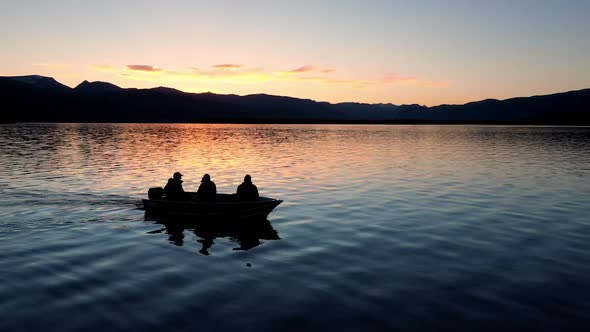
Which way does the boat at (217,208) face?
to the viewer's right
